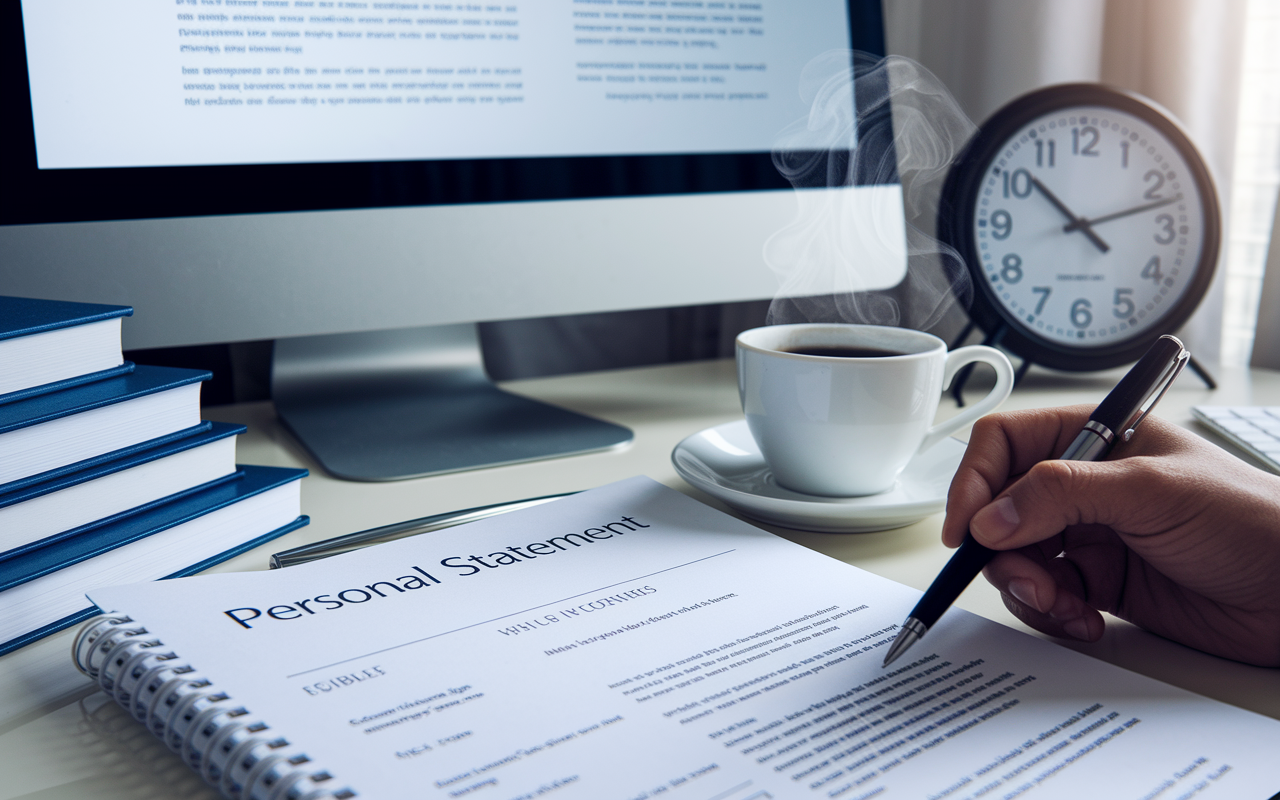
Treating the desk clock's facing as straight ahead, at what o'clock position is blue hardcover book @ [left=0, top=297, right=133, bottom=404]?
The blue hardcover book is roughly at 1 o'clock from the desk clock.

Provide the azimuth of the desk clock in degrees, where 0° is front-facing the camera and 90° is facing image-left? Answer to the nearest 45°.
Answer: approximately 0°

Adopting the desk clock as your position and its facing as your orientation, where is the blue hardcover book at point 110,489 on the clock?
The blue hardcover book is roughly at 1 o'clock from the desk clock.

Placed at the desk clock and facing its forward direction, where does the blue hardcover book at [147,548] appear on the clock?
The blue hardcover book is roughly at 1 o'clock from the desk clock.

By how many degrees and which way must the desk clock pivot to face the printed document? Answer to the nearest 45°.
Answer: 0° — it already faces it
